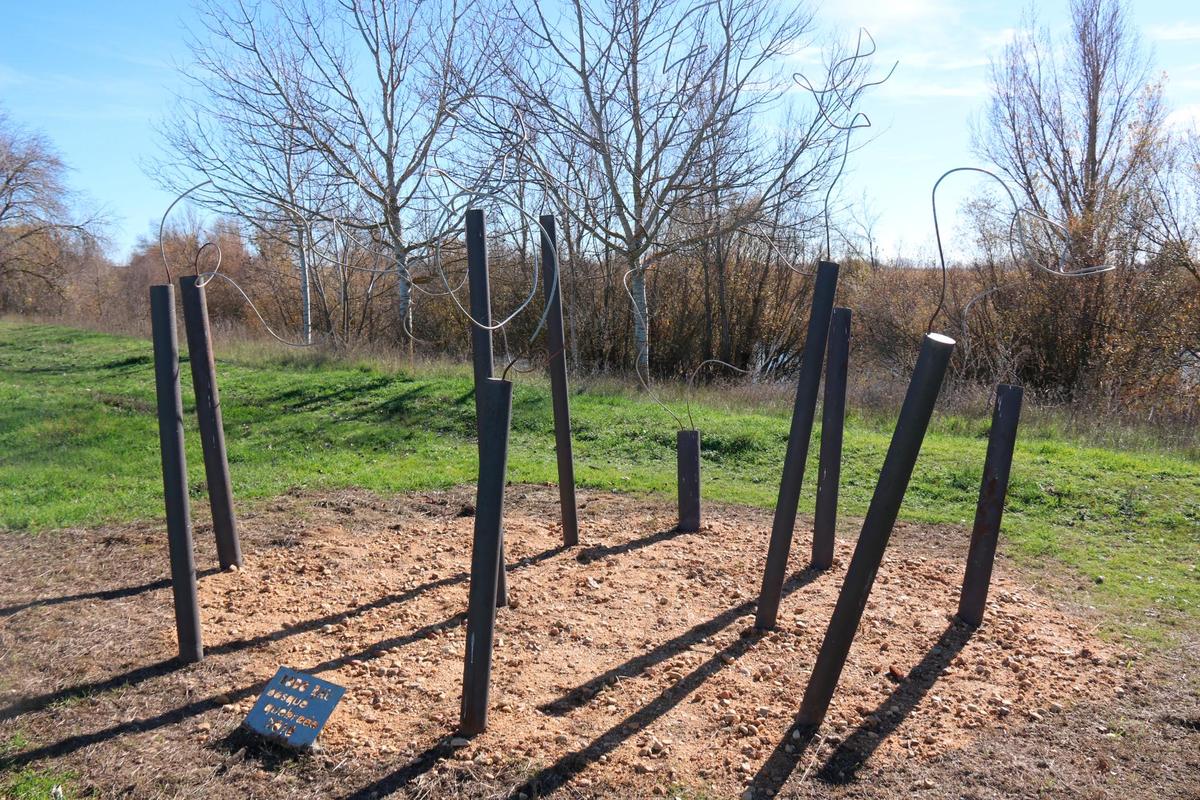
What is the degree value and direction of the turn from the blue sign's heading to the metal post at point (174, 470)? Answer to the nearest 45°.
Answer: approximately 90° to its right

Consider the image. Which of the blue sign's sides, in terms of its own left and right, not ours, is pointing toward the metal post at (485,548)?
left

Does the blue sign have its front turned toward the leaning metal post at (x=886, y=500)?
no

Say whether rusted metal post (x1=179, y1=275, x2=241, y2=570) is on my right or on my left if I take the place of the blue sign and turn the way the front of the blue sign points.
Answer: on my right

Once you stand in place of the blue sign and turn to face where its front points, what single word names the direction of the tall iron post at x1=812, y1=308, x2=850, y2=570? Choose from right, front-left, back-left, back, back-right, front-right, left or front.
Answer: back-left

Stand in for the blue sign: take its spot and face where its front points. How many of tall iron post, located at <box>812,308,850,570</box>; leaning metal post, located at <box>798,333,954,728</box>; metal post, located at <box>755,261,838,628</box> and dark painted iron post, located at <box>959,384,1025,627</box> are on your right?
0

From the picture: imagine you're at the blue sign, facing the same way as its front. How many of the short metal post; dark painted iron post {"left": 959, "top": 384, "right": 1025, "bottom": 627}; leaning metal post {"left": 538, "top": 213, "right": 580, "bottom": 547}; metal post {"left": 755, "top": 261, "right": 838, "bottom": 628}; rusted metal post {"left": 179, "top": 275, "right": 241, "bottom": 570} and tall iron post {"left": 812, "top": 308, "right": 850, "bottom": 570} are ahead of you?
0

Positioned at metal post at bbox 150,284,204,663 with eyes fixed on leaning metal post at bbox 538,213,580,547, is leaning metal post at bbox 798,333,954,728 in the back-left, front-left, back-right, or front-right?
front-right

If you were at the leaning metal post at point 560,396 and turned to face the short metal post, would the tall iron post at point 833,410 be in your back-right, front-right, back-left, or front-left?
front-right

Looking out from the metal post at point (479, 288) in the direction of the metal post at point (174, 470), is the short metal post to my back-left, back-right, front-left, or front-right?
back-right

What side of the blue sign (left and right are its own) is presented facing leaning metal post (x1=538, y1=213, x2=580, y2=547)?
back

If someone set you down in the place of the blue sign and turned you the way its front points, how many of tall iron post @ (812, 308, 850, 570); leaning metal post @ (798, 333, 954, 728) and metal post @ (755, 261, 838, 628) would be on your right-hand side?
0

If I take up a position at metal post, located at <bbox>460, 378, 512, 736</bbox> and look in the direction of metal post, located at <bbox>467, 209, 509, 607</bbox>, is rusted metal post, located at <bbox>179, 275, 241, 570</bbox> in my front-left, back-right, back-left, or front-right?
front-left

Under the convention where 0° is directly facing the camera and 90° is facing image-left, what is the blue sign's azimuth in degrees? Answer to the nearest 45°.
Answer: approximately 45°

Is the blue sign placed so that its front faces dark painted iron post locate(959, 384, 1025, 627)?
no
